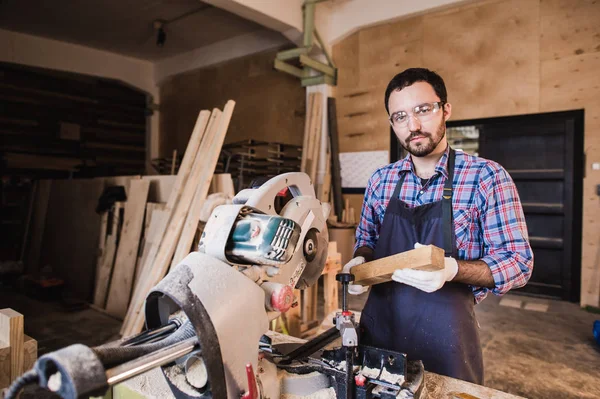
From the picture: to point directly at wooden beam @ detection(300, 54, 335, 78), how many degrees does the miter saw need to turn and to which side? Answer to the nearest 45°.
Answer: approximately 45° to its left

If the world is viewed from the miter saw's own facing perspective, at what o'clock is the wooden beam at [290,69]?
The wooden beam is roughly at 11 o'clock from the miter saw.

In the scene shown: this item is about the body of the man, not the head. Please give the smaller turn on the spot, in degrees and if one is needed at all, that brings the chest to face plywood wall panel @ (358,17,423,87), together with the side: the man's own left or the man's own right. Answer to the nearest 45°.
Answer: approximately 135° to the man's own right

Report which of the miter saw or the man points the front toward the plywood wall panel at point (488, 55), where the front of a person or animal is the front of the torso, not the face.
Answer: the miter saw

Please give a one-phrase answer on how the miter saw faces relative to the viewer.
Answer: facing away from the viewer and to the right of the viewer

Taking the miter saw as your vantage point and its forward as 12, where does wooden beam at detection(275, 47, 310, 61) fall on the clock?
The wooden beam is roughly at 11 o'clock from the miter saw.

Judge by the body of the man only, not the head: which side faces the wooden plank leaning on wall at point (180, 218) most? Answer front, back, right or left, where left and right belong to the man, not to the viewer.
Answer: right

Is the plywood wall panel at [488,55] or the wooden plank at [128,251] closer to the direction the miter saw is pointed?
the plywood wall panel

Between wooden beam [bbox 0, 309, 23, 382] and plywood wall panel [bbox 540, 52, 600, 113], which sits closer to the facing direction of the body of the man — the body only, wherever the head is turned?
the wooden beam

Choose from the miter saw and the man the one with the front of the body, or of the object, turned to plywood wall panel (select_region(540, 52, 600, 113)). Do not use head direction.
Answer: the miter saw

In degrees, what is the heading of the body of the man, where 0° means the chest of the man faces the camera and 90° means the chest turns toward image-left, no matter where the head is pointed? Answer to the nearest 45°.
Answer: approximately 45°

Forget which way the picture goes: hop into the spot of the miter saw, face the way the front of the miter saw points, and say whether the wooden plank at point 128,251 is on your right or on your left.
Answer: on your left

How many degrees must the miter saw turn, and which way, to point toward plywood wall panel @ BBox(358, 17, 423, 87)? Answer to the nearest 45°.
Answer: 0° — it already faces it
